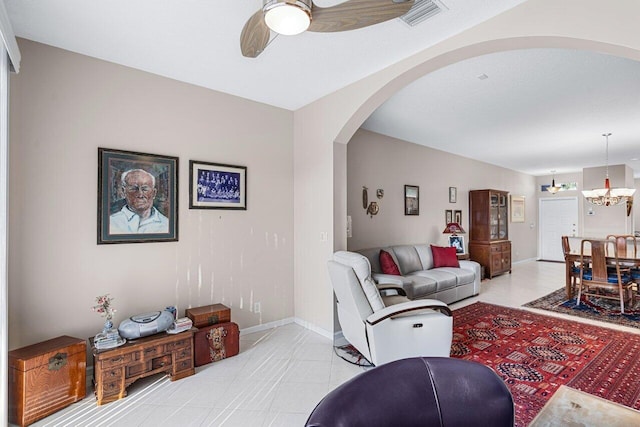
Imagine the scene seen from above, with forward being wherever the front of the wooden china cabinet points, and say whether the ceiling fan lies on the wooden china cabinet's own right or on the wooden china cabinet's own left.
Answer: on the wooden china cabinet's own right

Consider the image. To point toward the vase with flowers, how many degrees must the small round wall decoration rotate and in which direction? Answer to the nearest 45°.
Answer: approximately 90° to its right

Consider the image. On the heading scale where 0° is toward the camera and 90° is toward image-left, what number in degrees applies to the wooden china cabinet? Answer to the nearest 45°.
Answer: approximately 315°

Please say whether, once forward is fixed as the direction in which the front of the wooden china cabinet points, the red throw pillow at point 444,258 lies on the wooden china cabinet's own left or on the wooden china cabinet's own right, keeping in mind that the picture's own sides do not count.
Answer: on the wooden china cabinet's own right

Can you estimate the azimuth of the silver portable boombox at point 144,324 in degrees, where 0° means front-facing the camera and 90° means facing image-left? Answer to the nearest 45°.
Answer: approximately 315°

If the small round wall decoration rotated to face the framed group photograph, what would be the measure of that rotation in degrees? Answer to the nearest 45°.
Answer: approximately 90° to its right

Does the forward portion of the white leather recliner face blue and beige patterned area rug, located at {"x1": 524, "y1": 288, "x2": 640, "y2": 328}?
yes

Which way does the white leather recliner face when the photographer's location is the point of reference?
facing away from the viewer and to the right of the viewer

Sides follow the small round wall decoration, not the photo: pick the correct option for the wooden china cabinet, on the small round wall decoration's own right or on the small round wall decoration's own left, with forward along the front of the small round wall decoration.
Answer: on the small round wall decoration's own left

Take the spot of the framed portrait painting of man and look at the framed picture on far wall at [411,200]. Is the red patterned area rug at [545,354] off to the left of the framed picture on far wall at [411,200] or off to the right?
right

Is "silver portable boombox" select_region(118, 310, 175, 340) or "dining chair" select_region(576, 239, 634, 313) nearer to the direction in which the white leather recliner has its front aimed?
the dining chair

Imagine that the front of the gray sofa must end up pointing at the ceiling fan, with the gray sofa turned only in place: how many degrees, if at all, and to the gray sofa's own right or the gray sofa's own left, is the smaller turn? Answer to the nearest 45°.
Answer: approximately 45° to the gray sofa's own right

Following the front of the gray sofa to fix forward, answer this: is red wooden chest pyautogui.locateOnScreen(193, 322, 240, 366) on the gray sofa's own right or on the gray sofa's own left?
on the gray sofa's own right
